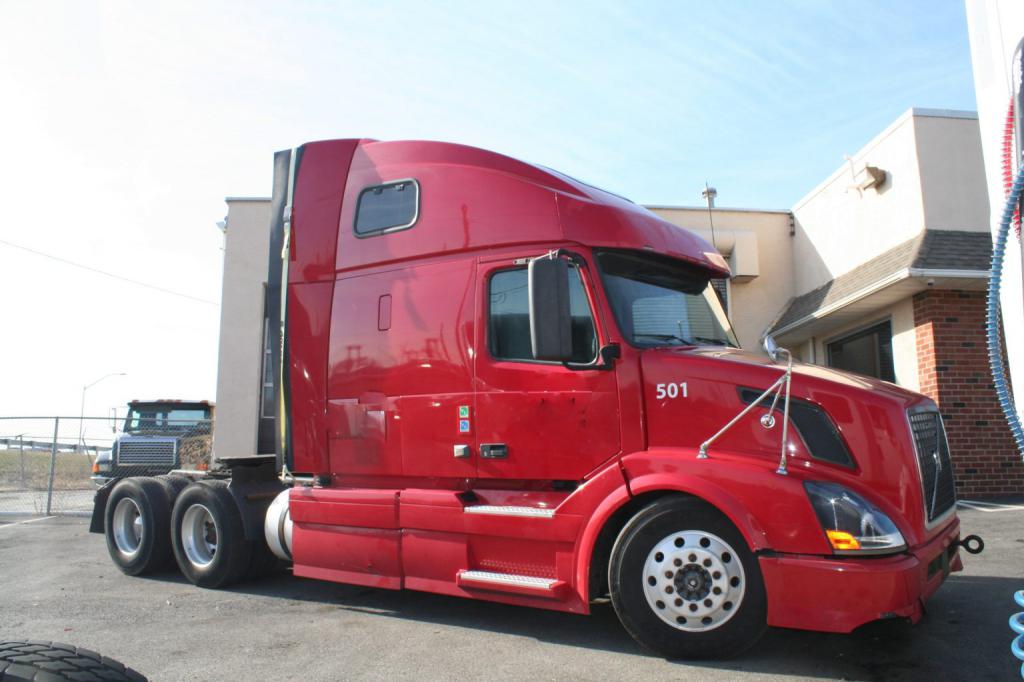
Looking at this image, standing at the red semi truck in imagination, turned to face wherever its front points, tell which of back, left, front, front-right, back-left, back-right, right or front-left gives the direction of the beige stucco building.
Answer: left

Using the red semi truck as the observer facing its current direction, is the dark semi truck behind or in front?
behind

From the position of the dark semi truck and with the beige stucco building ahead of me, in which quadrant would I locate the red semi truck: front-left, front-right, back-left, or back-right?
front-right

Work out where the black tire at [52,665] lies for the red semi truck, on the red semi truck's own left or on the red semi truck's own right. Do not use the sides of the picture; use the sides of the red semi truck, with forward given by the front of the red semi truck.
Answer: on the red semi truck's own right

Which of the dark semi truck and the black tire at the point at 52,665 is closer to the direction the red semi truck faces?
the black tire

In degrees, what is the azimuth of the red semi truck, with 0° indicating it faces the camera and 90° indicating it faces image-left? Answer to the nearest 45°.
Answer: approximately 315°
